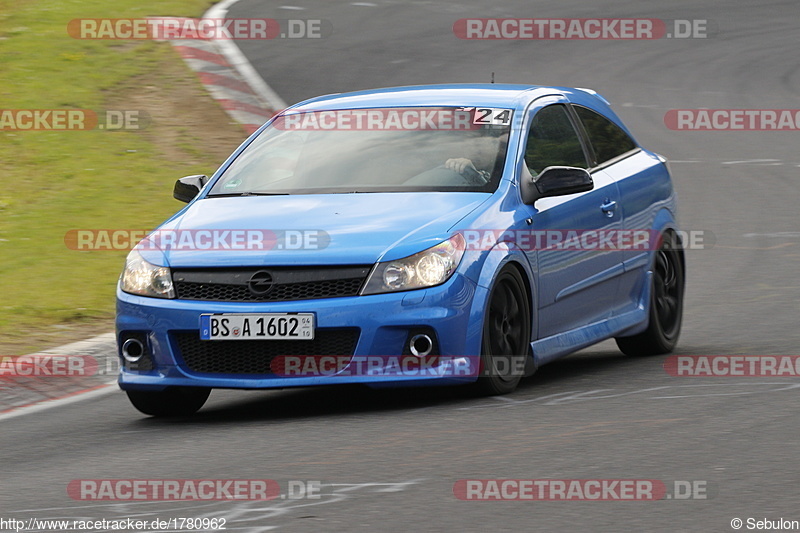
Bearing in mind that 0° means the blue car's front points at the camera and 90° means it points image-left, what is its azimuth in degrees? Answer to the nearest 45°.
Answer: approximately 45°
